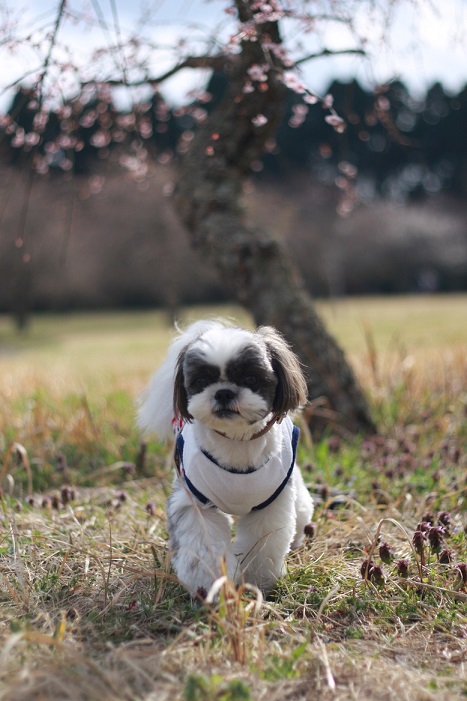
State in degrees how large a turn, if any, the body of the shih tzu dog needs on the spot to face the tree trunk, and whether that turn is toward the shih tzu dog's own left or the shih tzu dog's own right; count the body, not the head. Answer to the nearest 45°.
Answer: approximately 180°

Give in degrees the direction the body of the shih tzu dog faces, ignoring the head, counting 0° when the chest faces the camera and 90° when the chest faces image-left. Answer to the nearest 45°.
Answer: approximately 0°
